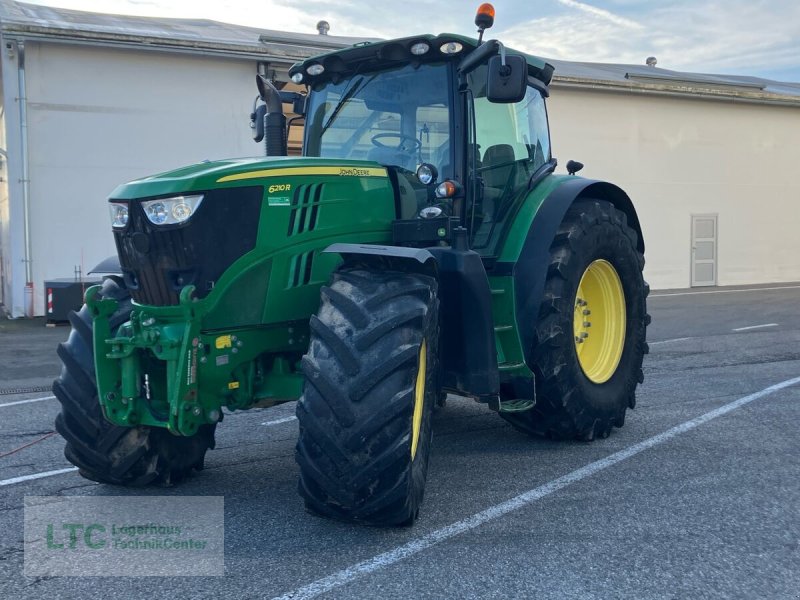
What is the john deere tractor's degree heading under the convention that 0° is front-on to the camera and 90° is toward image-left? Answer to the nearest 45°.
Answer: approximately 45°

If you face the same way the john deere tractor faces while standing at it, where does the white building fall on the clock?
The white building is roughly at 4 o'clock from the john deere tractor.
